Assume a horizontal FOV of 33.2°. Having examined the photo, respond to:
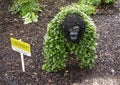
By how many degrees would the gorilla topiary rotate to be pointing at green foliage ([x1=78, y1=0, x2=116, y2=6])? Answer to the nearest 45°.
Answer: approximately 180°

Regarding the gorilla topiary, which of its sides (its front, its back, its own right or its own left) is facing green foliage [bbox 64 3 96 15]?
back

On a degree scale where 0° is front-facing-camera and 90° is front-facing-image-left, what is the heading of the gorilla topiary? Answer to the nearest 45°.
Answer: approximately 0°
